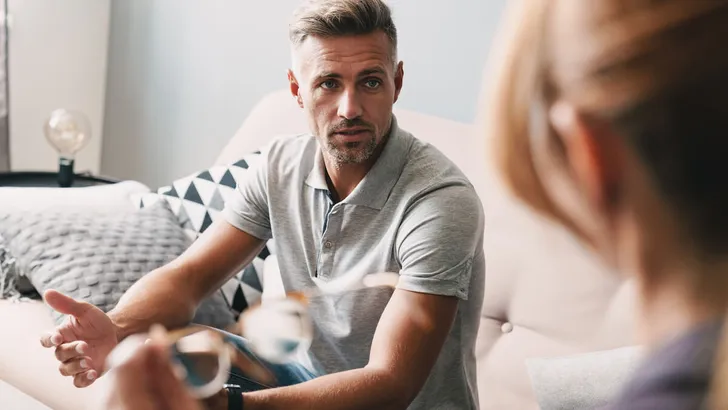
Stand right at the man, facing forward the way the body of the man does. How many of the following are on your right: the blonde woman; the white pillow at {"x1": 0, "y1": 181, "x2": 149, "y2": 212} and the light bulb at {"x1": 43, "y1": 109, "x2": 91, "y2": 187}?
2

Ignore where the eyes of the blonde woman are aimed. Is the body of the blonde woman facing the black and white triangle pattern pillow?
yes

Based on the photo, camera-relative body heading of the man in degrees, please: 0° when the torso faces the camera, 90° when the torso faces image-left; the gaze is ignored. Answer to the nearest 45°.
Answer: approximately 45°

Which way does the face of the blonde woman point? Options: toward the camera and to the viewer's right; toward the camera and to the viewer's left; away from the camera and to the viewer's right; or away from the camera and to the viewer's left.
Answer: away from the camera and to the viewer's left

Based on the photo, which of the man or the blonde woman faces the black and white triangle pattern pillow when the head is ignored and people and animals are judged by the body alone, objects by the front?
the blonde woman

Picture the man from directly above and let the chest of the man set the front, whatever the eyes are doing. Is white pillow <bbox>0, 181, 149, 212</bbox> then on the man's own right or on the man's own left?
on the man's own right

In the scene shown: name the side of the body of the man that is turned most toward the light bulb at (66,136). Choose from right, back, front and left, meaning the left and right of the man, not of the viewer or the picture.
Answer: right

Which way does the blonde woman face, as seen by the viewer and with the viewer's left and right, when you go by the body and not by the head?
facing away from the viewer and to the left of the viewer

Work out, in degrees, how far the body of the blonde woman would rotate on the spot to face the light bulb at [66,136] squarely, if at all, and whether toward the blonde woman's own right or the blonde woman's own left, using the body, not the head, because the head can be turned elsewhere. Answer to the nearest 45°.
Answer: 0° — they already face it
